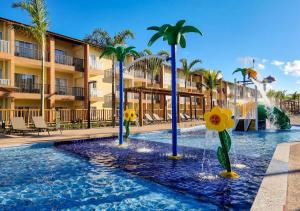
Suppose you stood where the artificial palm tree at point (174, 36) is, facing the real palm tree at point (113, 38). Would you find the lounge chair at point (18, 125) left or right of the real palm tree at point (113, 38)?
left

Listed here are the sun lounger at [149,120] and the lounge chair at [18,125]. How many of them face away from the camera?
0

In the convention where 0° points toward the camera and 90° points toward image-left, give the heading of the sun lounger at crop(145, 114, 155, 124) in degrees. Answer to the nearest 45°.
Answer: approximately 315°

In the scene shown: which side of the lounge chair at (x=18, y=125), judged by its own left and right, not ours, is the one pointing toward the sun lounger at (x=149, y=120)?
left

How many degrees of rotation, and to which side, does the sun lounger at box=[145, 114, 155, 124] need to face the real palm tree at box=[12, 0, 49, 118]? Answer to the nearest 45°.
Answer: approximately 90° to its right

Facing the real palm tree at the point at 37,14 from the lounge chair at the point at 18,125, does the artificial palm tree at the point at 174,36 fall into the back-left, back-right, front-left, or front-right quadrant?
back-right

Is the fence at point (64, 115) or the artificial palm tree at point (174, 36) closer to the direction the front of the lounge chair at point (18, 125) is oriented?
the artificial palm tree

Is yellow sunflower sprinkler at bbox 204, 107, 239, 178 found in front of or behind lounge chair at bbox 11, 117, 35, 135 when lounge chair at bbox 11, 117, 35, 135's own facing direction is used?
in front

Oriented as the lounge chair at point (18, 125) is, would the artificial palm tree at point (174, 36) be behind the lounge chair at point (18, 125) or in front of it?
in front
